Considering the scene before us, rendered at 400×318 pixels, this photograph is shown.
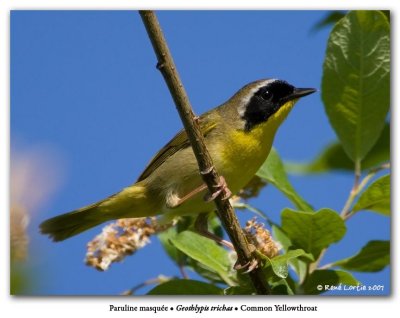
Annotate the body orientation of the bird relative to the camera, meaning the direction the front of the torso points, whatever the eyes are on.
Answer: to the viewer's right

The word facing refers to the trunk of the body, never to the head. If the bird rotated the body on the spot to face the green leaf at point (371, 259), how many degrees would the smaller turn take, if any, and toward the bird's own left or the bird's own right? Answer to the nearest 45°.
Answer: approximately 45° to the bird's own right

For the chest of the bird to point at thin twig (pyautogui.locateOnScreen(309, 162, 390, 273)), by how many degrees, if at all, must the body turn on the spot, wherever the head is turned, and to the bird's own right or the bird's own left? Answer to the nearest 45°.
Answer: approximately 45° to the bird's own right

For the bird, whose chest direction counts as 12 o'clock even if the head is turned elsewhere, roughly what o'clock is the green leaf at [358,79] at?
The green leaf is roughly at 1 o'clock from the bird.

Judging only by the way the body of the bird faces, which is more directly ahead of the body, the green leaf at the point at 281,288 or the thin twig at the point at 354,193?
the thin twig
